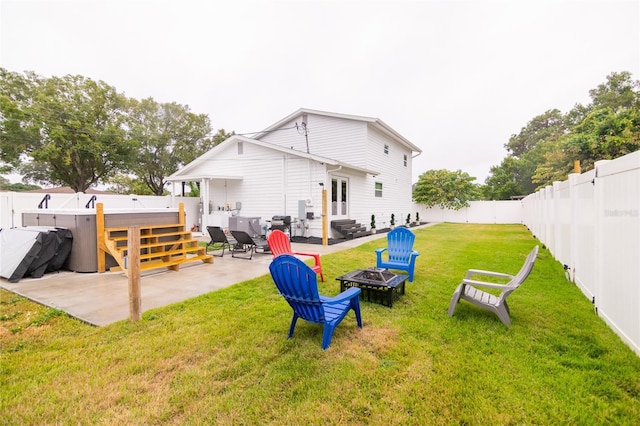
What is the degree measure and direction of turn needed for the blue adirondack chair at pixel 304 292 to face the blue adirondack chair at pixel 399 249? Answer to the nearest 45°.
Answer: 0° — it already faces it

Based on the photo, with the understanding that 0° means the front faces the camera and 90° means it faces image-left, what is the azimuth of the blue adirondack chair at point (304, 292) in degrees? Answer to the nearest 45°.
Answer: approximately 225°

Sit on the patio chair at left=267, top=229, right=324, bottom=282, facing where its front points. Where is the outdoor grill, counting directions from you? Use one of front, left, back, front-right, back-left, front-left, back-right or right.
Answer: back-left

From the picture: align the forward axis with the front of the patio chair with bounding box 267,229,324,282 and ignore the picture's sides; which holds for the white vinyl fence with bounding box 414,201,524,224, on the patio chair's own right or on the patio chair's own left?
on the patio chair's own left

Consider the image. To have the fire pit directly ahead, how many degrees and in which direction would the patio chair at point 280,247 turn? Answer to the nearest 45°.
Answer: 0° — it already faces it

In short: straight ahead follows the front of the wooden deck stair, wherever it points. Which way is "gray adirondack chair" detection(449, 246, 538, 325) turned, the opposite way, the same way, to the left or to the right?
the opposite way

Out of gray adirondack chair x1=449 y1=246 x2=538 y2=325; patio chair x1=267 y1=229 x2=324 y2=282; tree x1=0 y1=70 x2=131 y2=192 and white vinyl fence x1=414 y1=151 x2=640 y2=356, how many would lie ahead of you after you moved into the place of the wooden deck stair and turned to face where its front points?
3

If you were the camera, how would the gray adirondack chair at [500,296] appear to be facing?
facing to the left of the viewer

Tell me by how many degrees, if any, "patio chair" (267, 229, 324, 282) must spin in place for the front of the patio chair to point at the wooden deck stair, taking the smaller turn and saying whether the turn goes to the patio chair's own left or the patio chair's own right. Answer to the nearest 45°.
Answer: approximately 135° to the patio chair's own right

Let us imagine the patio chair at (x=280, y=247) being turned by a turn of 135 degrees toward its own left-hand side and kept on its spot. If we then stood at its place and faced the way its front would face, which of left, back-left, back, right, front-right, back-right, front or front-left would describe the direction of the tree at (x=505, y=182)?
front-right

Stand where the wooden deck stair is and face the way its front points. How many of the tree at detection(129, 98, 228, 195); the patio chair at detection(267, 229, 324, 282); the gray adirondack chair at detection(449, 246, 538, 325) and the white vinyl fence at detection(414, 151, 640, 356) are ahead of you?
3

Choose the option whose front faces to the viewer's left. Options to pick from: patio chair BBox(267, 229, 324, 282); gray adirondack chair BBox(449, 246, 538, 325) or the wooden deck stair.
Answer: the gray adirondack chair

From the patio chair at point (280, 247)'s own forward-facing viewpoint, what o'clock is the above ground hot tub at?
The above ground hot tub is roughly at 5 o'clock from the patio chair.
